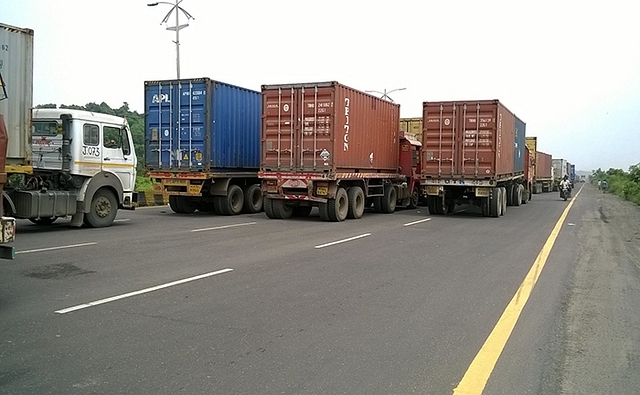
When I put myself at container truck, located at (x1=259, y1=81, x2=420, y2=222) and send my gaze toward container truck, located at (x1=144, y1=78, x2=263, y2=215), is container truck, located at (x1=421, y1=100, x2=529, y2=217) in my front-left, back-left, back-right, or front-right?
back-right

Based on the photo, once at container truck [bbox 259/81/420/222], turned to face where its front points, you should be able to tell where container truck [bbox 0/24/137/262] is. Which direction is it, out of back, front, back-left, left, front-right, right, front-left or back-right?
back

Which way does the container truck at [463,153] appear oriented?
away from the camera

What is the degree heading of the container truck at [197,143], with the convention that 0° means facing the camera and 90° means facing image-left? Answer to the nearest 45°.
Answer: approximately 225°

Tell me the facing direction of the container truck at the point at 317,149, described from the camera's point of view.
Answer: facing away from the viewer and to the right of the viewer

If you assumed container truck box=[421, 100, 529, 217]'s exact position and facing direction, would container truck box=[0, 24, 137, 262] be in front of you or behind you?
behind
